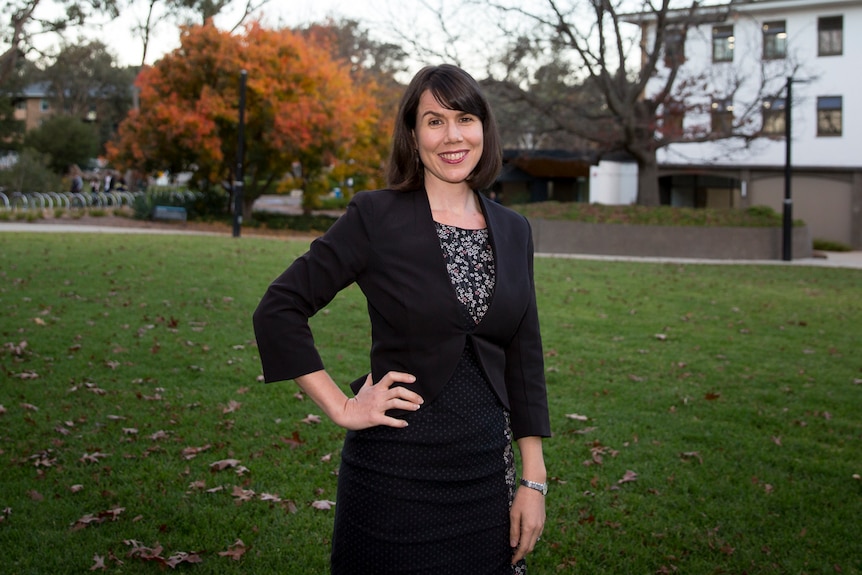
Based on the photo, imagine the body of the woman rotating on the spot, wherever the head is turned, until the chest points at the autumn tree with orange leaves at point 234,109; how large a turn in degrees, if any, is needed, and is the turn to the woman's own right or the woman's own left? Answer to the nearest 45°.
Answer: approximately 135° to the woman's own left

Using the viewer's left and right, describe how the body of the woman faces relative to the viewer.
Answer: facing the viewer and to the right of the viewer

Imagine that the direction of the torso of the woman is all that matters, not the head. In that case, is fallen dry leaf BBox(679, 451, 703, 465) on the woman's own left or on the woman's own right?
on the woman's own left

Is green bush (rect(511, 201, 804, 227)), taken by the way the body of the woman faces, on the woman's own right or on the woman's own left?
on the woman's own left

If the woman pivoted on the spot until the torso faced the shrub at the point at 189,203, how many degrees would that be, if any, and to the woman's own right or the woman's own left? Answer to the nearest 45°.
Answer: approximately 135° to the woman's own left

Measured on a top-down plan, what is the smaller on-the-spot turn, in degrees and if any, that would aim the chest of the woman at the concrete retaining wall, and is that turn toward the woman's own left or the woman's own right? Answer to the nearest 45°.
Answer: approximately 135° to the woman's own left

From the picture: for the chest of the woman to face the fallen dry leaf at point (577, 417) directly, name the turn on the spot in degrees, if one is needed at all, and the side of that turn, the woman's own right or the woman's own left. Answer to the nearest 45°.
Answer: approximately 135° to the woman's own left

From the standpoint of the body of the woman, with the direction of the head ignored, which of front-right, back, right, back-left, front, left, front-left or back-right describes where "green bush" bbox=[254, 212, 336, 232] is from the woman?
back-left

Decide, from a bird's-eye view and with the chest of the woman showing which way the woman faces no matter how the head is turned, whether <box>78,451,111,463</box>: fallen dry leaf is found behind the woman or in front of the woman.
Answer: behind
